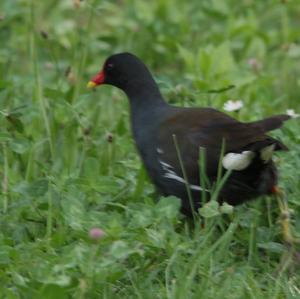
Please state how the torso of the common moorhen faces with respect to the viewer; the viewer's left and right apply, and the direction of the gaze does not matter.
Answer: facing to the left of the viewer

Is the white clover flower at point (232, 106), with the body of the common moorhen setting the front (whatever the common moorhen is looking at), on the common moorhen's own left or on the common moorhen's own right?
on the common moorhen's own right

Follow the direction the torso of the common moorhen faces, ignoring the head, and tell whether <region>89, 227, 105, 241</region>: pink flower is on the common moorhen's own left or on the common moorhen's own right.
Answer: on the common moorhen's own left
